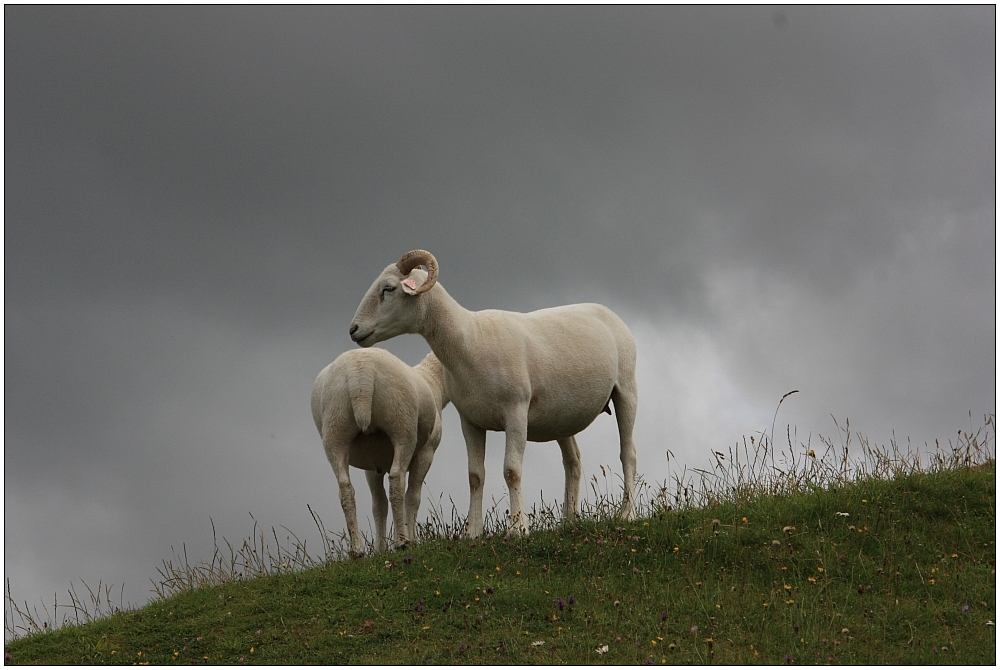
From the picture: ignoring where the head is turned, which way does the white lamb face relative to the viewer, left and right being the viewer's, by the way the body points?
facing away from the viewer and to the right of the viewer

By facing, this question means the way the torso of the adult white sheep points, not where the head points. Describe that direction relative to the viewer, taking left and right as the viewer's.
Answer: facing the viewer and to the left of the viewer

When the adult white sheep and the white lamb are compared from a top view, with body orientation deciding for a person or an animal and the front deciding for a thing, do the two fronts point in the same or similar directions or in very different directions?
very different directions

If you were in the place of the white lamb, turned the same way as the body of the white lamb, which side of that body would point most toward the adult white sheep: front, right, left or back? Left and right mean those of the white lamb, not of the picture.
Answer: right
